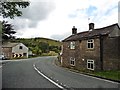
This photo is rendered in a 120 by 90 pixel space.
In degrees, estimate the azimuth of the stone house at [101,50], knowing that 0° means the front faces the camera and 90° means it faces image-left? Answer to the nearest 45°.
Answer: approximately 45°

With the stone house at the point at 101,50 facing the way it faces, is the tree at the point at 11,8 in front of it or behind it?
in front
